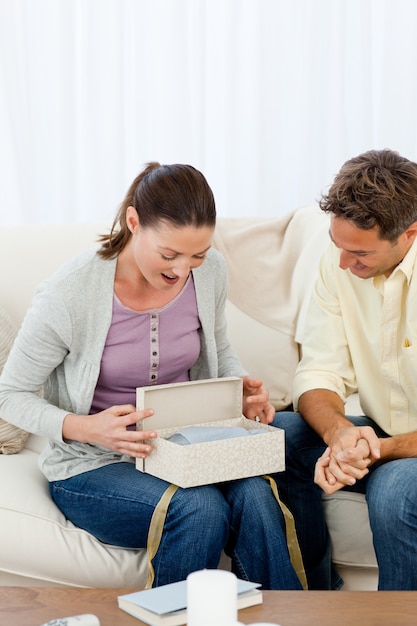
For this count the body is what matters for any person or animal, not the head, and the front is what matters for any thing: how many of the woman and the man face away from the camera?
0

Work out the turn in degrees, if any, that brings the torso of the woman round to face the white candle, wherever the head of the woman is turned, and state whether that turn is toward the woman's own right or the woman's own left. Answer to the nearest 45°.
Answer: approximately 45° to the woman's own right

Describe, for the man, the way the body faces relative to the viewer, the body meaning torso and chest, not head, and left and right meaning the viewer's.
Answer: facing the viewer and to the left of the viewer

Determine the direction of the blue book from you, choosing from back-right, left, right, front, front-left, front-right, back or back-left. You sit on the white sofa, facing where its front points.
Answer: front

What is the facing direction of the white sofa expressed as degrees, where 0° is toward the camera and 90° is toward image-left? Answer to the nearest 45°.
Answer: approximately 0°

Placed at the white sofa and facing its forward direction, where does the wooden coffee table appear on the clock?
The wooden coffee table is roughly at 12 o'clock from the white sofa.

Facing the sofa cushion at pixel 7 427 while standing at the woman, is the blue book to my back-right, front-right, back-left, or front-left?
back-left

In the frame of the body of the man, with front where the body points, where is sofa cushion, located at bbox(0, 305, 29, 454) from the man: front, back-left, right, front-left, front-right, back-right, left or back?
front-right

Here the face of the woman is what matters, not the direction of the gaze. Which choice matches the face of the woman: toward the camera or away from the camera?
toward the camera
